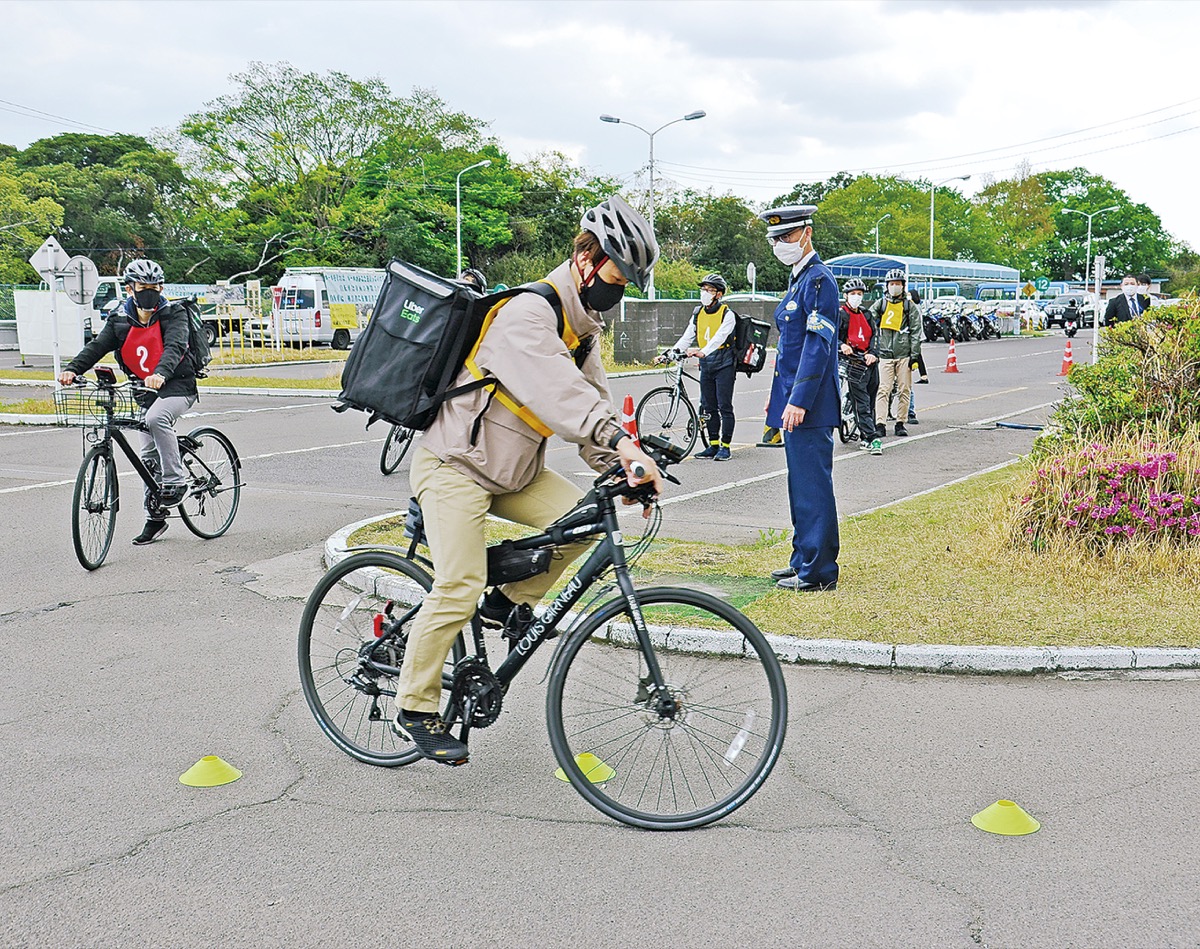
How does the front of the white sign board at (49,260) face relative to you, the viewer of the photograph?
facing away from the viewer

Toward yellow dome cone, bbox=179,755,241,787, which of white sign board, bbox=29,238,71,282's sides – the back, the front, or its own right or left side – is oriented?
back

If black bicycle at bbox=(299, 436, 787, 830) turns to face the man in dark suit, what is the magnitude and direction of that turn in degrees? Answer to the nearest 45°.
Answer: approximately 90° to its left

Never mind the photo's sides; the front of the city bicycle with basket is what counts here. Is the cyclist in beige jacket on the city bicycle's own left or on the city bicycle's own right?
on the city bicycle's own left

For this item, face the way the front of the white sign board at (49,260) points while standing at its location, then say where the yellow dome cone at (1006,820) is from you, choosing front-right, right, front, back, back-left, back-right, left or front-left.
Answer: back

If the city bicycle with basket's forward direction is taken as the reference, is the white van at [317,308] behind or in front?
behind

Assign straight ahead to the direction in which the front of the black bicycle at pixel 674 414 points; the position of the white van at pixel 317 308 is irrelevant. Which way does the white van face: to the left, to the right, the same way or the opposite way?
the opposite way
